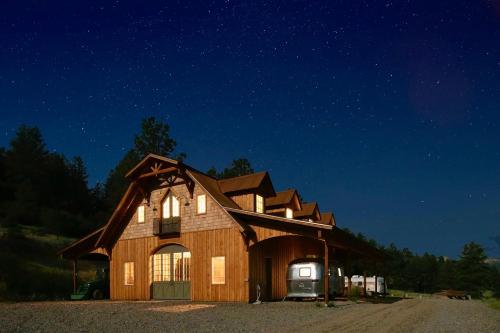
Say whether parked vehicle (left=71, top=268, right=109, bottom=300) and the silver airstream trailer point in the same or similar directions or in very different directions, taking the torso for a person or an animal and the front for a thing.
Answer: very different directions

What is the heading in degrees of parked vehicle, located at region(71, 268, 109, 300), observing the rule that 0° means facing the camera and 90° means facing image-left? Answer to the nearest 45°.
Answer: approximately 45°
